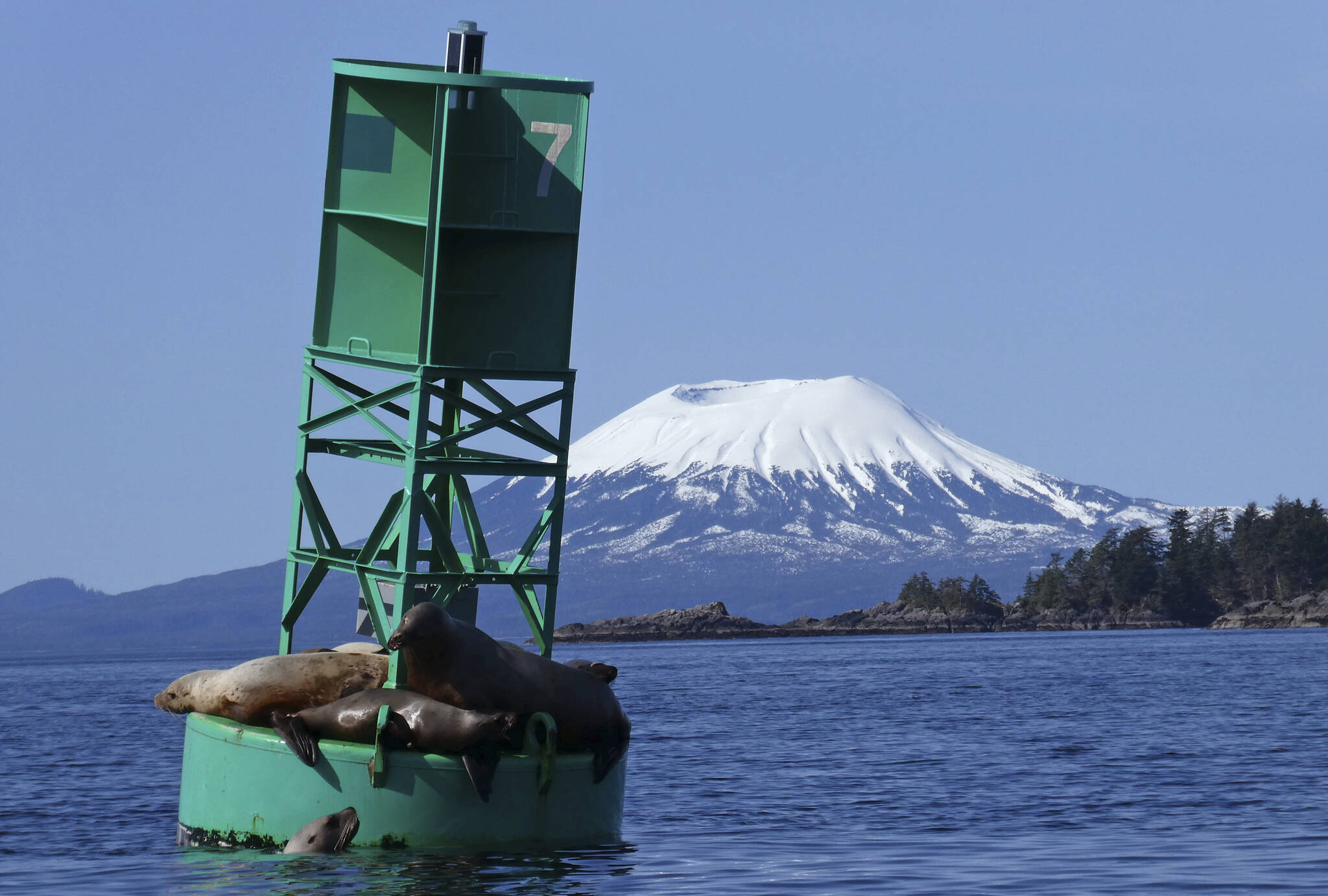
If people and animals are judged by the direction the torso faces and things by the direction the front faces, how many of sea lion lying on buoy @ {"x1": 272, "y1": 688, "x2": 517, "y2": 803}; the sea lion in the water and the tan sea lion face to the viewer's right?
2

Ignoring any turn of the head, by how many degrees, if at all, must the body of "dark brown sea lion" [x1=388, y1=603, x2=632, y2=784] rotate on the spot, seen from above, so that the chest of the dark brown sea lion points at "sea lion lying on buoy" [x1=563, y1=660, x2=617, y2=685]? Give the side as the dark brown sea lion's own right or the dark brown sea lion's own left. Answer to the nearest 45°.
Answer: approximately 135° to the dark brown sea lion's own right

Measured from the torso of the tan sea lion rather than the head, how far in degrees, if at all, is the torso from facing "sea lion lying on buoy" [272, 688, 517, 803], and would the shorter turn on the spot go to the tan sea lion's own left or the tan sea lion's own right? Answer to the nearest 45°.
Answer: approximately 135° to the tan sea lion's own left

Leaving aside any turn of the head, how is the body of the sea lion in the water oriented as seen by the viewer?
to the viewer's right

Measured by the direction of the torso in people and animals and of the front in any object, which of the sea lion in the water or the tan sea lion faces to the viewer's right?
the sea lion in the water

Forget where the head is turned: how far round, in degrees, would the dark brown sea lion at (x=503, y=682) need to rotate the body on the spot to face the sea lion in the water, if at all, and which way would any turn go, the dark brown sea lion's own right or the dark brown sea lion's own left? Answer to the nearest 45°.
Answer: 0° — it already faces it

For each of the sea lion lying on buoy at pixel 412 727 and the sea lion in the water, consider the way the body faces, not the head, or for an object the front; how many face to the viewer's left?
0

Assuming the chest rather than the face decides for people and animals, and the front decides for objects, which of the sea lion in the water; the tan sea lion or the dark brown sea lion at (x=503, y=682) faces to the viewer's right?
the sea lion in the water

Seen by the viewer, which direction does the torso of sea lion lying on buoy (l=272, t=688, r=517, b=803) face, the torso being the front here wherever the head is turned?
to the viewer's right

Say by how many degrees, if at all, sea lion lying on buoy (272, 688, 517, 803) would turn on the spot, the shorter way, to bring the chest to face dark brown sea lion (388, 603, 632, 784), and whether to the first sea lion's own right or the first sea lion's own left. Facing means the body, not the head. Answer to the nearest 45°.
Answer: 0° — it already faces it

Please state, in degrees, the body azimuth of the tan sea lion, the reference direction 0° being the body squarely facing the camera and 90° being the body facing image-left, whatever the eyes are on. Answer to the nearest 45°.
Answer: approximately 90°

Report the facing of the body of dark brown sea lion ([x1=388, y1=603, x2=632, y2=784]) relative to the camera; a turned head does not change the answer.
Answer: to the viewer's left

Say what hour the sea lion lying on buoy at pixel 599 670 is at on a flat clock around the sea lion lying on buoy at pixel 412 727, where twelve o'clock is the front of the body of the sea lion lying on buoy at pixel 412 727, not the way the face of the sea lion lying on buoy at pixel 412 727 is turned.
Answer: the sea lion lying on buoy at pixel 599 670 is roughly at 11 o'clock from the sea lion lying on buoy at pixel 412 727.

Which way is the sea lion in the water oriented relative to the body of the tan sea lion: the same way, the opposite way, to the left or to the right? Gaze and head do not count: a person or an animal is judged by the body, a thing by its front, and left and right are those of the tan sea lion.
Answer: the opposite way

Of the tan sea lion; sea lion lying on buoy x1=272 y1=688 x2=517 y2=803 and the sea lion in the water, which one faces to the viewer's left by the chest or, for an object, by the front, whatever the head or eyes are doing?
the tan sea lion
